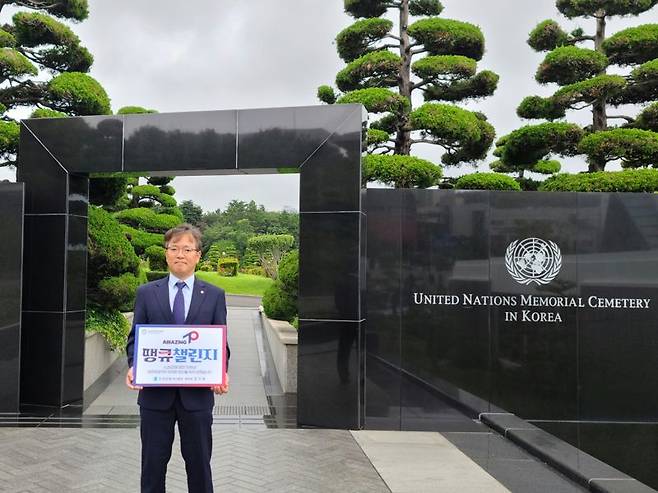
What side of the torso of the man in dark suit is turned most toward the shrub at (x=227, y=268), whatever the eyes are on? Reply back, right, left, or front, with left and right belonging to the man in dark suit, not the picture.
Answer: back

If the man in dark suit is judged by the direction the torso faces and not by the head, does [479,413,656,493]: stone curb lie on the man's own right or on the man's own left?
on the man's own left

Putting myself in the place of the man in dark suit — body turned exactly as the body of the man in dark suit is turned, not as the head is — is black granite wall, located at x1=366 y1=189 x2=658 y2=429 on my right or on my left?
on my left

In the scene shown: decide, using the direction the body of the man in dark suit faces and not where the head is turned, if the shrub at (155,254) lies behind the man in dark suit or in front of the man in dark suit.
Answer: behind

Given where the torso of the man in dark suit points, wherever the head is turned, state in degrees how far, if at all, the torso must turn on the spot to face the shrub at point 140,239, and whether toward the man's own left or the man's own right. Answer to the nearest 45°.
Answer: approximately 180°

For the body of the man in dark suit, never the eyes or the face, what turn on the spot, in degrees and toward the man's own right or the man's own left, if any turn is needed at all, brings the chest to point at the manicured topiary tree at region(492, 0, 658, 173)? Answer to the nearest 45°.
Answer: approximately 135° to the man's own left

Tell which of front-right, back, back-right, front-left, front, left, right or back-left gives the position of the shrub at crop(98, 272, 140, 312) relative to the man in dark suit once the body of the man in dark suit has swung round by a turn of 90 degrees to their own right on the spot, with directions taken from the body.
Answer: right

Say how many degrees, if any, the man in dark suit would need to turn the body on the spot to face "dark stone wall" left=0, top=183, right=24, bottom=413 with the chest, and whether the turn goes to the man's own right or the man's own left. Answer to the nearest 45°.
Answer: approximately 135° to the man's own right

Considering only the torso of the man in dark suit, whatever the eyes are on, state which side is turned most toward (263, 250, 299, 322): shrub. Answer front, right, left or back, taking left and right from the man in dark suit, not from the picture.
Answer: back

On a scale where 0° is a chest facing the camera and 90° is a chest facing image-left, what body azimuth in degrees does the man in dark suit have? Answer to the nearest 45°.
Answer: approximately 0°

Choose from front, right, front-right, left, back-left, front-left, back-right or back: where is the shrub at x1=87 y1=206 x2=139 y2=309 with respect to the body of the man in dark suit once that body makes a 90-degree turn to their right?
right

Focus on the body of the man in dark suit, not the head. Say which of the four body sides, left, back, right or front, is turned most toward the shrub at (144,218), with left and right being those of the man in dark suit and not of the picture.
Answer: back
